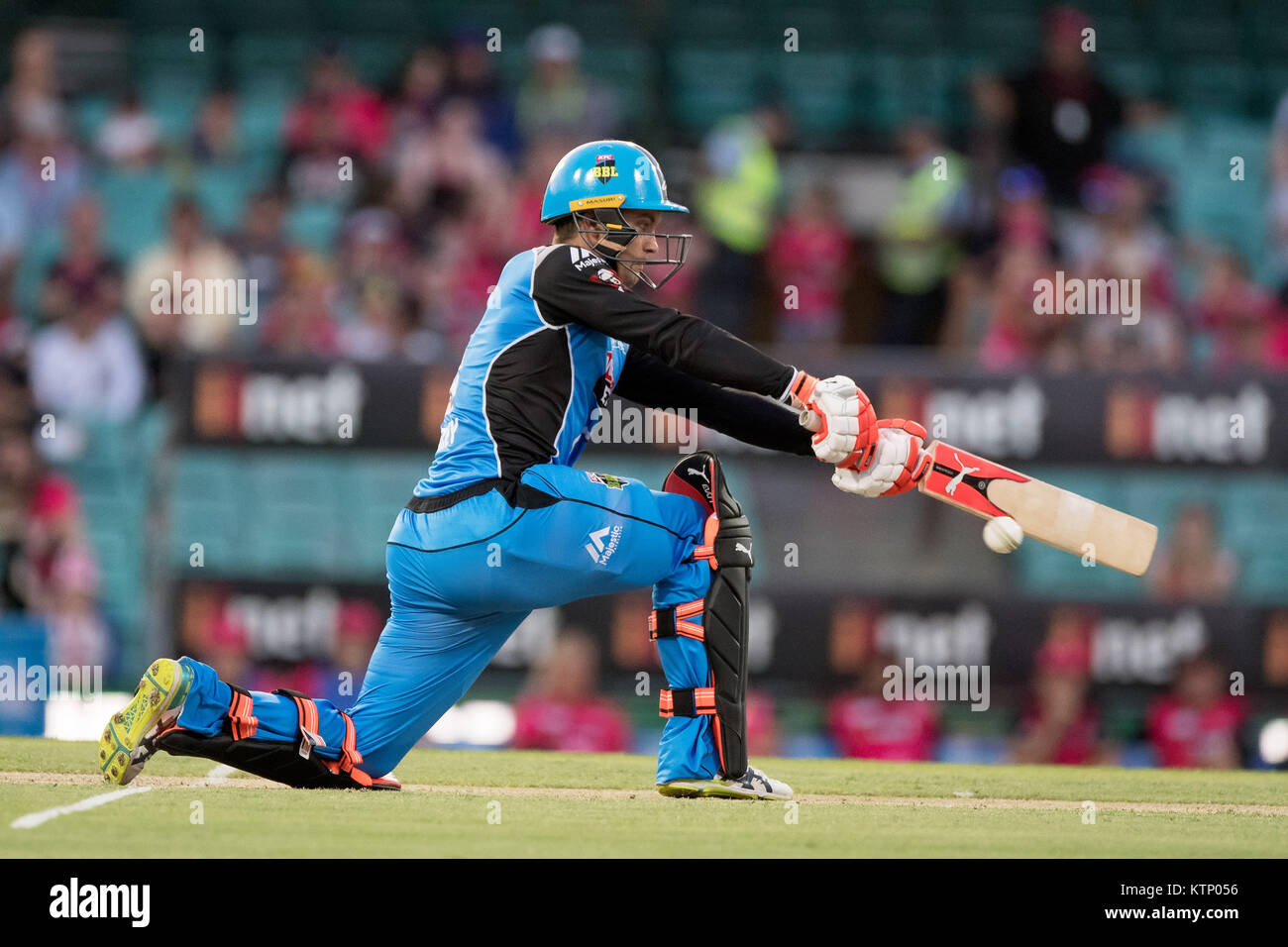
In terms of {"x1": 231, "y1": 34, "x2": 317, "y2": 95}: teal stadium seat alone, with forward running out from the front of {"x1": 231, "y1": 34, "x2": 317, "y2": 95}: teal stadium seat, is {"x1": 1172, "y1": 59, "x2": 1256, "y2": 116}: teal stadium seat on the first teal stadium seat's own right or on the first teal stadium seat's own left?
on the first teal stadium seat's own left

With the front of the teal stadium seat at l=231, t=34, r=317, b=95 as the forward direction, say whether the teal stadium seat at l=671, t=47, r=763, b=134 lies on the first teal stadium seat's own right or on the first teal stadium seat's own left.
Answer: on the first teal stadium seat's own left

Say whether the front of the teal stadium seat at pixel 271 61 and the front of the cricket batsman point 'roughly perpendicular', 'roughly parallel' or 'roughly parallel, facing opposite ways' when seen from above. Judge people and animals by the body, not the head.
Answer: roughly perpendicular

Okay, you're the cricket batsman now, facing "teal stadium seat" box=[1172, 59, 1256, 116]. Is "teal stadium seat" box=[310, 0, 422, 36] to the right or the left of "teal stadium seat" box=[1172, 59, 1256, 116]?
left

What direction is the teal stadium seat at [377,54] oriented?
toward the camera

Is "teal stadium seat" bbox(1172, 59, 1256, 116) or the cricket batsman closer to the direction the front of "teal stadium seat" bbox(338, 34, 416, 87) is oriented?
the cricket batsman

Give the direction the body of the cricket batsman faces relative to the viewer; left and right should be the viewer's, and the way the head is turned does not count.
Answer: facing to the right of the viewer

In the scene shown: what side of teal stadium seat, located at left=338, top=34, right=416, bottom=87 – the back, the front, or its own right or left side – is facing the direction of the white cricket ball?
front

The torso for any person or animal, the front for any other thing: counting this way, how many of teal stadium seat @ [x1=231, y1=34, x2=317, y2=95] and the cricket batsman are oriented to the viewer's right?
1

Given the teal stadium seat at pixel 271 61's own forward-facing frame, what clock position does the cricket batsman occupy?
The cricket batsman is roughly at 12 o'clock from the teal stadium seat.

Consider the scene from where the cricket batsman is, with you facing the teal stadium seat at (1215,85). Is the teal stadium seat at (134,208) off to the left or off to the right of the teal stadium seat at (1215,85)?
left

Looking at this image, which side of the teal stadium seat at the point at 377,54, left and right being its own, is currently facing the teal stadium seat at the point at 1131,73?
left

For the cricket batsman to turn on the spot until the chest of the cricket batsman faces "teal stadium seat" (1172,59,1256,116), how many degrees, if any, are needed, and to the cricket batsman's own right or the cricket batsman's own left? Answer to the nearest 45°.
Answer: approximately 45° to the cricket batsman's own left

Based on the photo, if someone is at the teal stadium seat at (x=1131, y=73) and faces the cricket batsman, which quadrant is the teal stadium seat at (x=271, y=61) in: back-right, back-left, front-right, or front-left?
front-right

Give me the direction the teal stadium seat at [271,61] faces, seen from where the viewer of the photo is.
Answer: facing the viewer

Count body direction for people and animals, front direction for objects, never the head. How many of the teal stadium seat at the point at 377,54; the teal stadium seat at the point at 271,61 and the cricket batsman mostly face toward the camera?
2

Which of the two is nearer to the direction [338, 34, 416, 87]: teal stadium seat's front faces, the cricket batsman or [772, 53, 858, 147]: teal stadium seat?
the cricket batsman
